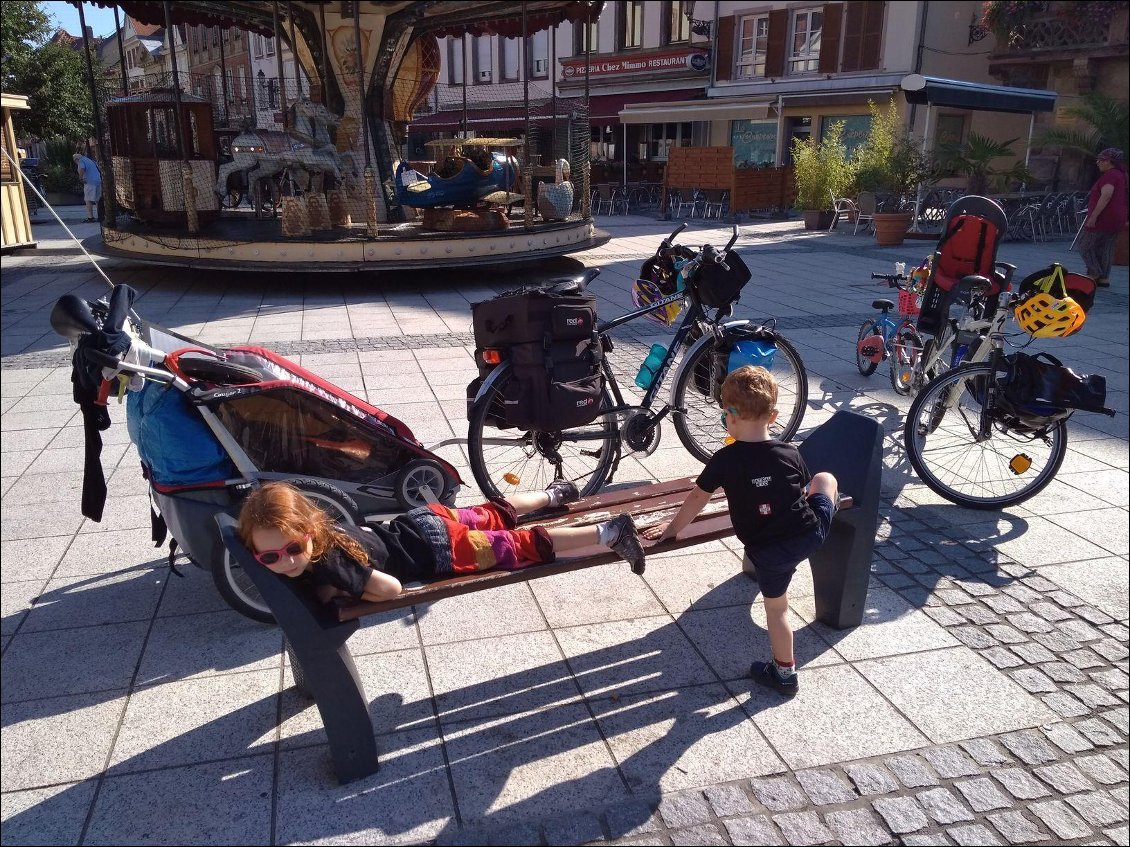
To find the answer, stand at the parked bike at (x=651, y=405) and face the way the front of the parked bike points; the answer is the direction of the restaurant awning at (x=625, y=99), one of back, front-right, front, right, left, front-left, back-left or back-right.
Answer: front-left

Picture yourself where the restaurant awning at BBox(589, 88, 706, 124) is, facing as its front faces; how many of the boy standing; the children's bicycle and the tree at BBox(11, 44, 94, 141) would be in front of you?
2

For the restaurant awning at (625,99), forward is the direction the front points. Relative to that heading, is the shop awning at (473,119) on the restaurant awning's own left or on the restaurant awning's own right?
on the restaurant awning's own right

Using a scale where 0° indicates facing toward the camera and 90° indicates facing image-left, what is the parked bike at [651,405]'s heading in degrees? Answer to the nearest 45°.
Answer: approximately 225°

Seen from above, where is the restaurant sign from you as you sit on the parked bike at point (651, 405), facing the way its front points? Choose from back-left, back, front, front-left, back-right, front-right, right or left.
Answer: front-left

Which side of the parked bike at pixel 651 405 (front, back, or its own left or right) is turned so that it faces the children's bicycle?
front

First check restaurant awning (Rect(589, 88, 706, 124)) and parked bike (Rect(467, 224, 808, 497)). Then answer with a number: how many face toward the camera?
1

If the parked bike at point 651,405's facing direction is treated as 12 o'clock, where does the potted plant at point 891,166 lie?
The potted plant is roughly at 11 o'clock from the parked bike.

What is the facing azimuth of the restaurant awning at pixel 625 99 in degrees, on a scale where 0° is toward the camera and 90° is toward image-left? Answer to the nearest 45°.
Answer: approximately 0°

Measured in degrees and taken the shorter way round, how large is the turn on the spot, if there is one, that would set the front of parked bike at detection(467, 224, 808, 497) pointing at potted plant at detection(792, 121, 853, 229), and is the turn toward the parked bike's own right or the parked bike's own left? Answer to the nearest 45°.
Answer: approximately 45° to the parked bike's own left

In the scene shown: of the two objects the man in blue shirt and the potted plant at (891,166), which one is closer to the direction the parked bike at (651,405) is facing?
the potted plant

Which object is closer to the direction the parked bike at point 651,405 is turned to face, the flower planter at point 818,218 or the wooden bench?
the flower planter

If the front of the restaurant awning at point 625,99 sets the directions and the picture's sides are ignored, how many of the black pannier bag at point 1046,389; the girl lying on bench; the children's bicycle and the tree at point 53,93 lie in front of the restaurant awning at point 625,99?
3

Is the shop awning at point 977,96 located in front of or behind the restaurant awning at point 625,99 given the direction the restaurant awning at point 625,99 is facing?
in front

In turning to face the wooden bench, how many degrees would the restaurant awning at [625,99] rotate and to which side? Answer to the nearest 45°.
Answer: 0° — it already faces it

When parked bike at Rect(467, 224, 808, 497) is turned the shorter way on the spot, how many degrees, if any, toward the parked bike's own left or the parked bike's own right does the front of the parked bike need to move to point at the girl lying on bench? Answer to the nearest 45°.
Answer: approximately 135° to the parked bike's own right

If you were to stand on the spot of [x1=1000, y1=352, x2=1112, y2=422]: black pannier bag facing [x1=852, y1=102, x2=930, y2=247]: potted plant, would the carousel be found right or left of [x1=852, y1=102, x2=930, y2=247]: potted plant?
left
